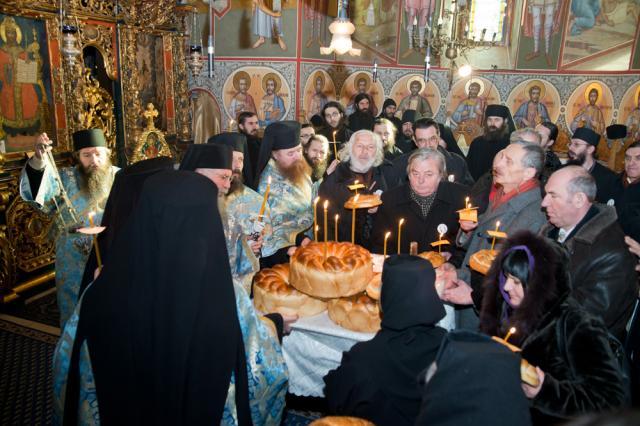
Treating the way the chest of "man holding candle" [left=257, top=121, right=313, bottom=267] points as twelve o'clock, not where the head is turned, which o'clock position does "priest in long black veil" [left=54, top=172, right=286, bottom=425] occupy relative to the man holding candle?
The priest in long black veil is roughly at 2 o'clock from the man holding candle.

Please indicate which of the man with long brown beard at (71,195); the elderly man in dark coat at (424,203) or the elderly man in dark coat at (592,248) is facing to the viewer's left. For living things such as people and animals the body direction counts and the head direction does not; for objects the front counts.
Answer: the elderly man in dark coat at (592,248)

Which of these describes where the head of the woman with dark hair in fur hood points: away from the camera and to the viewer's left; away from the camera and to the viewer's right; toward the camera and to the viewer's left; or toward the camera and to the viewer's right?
toward the camera and to the viewer's left

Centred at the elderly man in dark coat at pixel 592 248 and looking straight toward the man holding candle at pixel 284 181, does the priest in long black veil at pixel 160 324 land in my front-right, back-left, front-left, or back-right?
front-left

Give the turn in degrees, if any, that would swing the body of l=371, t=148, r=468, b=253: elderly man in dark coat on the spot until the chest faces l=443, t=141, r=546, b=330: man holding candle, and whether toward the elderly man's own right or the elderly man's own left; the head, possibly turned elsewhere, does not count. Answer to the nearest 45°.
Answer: approximately 45° to the elderly man's own left

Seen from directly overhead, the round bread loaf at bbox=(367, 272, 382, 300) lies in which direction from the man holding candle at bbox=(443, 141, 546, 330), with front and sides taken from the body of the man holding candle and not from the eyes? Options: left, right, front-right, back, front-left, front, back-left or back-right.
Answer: front

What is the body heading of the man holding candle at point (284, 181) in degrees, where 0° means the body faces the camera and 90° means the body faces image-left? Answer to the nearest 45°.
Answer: approximately 315°

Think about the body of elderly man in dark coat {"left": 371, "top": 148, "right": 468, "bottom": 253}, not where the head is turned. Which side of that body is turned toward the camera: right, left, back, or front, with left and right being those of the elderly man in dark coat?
front

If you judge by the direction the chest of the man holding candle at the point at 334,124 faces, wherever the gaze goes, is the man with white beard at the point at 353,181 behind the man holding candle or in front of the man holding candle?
in front

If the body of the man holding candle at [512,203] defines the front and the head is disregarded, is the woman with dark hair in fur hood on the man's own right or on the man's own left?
on the man's own left

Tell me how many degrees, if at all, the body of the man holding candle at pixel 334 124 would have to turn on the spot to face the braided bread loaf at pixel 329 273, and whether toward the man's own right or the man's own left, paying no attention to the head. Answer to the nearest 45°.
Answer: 0° — they already face it

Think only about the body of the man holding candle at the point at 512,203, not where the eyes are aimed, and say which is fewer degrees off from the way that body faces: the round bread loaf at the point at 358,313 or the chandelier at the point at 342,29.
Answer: the round bread loaf

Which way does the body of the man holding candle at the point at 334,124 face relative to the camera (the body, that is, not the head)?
toward the camera

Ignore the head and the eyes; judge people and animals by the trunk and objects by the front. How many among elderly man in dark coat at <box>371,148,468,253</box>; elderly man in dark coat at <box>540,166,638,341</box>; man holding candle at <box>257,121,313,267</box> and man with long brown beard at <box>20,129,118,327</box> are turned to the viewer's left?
1

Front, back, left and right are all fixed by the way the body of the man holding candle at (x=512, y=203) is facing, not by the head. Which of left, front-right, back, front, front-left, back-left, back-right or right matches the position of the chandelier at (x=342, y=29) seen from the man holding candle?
right

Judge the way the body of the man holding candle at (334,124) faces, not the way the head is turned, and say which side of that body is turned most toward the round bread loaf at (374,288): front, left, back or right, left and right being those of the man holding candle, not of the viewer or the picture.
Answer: front

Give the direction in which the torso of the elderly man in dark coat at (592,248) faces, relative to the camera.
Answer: to the viewer's left

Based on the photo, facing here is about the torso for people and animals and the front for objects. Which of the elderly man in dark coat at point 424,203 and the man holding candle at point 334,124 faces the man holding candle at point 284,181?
the man holding candle at point 334,124
